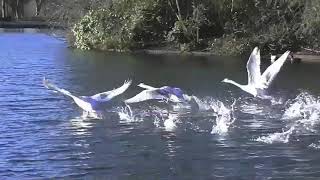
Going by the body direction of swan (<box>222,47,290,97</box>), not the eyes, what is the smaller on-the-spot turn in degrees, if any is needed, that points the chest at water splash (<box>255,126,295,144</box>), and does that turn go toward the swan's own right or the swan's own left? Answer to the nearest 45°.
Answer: approximately 90° to the swan's own left

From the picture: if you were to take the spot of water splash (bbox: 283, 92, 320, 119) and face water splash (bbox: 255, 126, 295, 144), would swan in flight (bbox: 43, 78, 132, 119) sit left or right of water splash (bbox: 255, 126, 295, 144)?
right

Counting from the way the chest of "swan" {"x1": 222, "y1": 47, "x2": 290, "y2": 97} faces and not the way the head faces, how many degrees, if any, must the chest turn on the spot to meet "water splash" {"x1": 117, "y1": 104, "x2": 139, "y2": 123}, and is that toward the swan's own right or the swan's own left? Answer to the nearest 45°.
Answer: approximately 45° to the swan's own left

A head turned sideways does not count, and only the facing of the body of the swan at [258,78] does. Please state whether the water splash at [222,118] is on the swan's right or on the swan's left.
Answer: on the swan's left

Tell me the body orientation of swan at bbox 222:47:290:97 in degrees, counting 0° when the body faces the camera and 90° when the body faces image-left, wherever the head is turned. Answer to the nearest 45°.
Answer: approximately 90°

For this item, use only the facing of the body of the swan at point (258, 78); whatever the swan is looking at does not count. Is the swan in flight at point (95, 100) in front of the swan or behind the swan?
in front

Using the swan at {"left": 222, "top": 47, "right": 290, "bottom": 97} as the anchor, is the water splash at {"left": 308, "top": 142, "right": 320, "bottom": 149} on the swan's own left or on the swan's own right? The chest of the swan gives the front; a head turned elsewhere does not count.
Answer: on the swan's own left

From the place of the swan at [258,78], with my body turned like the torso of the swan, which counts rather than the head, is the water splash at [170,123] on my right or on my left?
on my left
